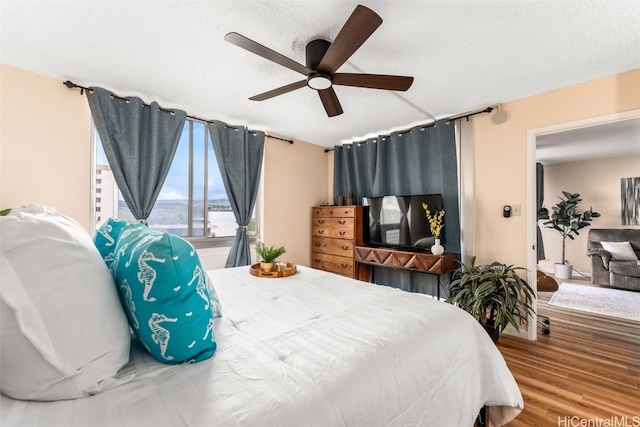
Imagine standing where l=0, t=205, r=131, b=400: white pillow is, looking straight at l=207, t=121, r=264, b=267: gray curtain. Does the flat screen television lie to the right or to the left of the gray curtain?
right

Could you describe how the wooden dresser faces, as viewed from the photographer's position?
facing the viewer and to the left of the viewer

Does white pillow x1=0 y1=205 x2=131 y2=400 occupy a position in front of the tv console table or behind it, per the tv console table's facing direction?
in front

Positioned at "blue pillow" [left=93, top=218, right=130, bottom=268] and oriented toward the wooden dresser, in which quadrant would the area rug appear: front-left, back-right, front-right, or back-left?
front-right

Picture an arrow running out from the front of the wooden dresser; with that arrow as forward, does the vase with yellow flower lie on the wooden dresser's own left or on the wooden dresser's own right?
on the wooden dresser's own left

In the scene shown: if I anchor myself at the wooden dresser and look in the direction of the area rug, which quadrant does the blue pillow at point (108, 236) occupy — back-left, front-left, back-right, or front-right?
back-right

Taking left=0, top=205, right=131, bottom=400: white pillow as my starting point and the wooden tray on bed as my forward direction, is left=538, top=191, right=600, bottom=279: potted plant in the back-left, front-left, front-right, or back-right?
front-right

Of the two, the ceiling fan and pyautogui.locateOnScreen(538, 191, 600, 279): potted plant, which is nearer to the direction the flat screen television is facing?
the ceiling fan

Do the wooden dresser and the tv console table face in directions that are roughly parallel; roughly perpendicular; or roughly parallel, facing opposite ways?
roughly parallel
